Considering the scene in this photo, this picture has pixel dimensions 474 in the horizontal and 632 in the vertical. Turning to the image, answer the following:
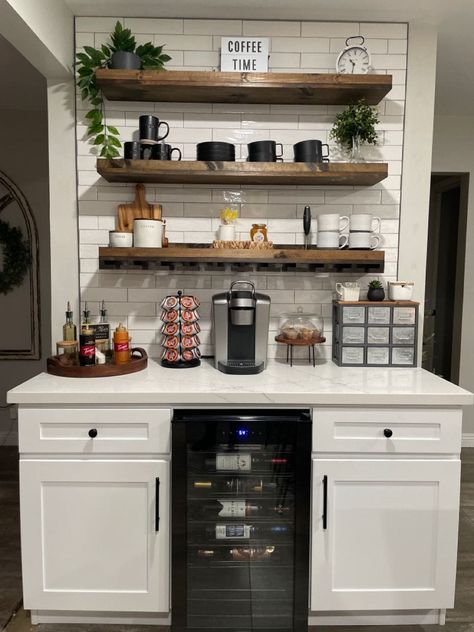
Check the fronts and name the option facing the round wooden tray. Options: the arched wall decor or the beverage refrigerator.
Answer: the arched wall decor

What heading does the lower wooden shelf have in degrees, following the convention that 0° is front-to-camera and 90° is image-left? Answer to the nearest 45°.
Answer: approximately 0°

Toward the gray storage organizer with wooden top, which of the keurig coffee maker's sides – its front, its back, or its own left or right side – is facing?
left

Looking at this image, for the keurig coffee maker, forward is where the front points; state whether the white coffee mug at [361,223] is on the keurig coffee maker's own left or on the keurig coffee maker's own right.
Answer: on the keurig coffee maker's own left
